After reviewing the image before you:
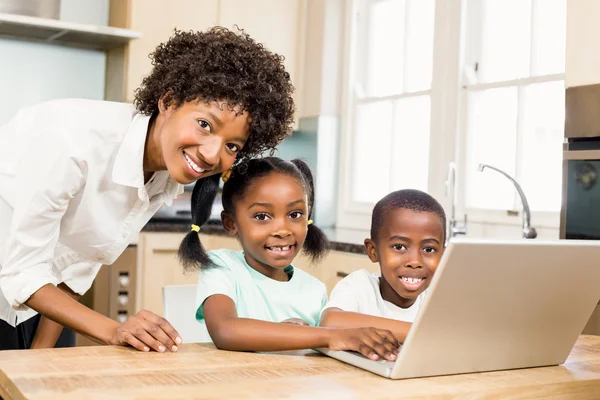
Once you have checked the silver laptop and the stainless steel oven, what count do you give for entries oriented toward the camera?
1

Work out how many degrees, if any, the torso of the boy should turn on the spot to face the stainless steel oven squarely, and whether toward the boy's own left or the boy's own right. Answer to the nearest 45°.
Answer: approximately 90° to the boy's own left

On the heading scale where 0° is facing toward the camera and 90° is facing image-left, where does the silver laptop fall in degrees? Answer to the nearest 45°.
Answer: approximately 135°

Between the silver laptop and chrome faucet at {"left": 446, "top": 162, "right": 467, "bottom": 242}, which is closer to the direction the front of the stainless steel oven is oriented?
the silver laptop

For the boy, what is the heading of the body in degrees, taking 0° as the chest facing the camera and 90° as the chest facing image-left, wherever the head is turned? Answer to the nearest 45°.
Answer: approximately 315°

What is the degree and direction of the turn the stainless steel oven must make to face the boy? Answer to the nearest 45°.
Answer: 0° — it already faces them

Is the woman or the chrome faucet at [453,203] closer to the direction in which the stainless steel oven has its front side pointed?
the woman

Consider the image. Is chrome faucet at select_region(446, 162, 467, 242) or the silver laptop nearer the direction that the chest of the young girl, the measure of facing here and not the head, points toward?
the silver laptop
